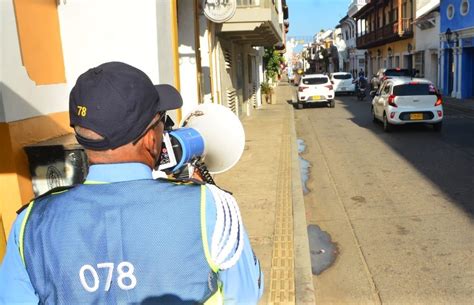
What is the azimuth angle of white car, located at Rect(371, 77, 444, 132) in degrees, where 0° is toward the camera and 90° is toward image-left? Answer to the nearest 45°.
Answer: approximately 180°

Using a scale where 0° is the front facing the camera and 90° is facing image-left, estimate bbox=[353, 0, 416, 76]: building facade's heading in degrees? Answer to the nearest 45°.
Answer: approximately 45°

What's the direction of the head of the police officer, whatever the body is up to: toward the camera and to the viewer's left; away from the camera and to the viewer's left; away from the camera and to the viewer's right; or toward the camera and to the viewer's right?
away from the camera and to the viewer's right

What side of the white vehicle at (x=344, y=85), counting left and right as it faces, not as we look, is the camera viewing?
back

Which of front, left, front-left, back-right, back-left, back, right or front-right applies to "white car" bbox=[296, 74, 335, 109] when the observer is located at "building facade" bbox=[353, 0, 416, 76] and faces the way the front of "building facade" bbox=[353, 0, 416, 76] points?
front-left

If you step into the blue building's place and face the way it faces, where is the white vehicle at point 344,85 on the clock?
The white vehicle is roughly at 3 o'clock from the blue building.

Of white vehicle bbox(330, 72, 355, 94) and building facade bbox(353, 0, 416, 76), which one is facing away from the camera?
the white vehicle

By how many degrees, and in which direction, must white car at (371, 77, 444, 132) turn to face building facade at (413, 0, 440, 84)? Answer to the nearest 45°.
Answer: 0° — it already faces it
